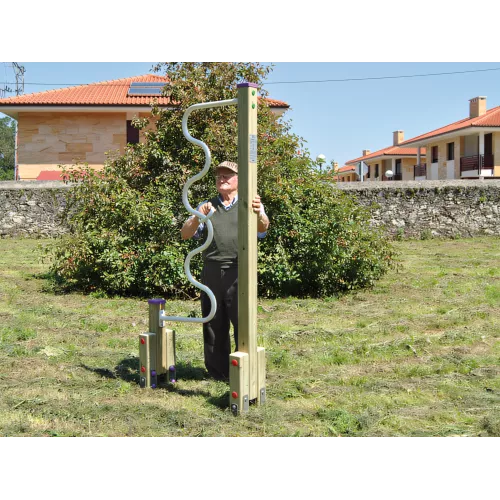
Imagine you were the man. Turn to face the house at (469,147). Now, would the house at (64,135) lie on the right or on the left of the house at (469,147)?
left

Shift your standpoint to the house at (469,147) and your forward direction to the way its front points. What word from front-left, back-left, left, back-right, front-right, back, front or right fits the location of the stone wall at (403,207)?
front-left

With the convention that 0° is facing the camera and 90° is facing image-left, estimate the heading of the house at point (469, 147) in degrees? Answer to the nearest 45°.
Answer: approximately 45°

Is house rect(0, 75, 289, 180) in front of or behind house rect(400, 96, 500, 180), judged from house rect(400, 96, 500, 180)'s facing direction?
in front

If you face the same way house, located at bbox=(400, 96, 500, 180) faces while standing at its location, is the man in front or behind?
in front

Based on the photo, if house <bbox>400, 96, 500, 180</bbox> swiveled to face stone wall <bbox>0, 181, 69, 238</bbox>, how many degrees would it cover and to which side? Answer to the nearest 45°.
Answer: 0° — it already faces it
